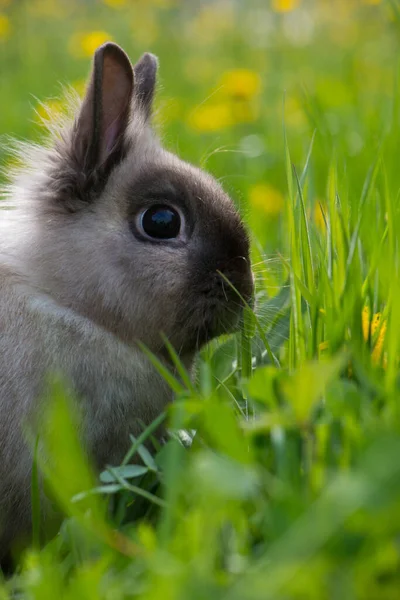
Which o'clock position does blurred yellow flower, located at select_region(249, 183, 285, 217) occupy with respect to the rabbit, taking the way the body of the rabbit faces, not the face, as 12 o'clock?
The blurred yellow flower is roughly at 10 o'clock from the rabbit.

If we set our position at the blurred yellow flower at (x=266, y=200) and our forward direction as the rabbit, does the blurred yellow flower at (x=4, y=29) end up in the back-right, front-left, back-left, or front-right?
back-right

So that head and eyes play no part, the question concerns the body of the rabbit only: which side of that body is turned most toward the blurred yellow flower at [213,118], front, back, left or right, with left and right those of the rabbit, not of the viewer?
left

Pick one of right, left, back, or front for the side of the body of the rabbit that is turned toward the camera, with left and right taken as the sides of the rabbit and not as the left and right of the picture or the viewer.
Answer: right

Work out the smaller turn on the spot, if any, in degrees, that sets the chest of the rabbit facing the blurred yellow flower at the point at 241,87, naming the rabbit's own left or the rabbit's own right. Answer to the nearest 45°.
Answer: approximately 90° to the rabbit's own left

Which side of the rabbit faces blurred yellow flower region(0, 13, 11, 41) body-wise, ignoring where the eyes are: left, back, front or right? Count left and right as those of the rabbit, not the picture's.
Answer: left
